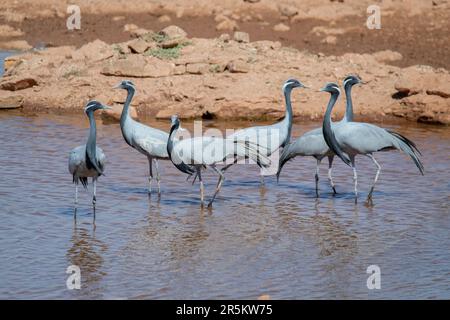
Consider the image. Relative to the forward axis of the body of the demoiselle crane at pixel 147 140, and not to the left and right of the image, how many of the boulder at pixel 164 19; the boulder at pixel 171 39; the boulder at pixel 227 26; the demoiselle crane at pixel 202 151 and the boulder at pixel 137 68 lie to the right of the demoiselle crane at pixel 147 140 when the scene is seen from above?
4

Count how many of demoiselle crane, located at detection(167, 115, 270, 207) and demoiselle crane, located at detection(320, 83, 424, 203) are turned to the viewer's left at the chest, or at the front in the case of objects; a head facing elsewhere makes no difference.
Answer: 2

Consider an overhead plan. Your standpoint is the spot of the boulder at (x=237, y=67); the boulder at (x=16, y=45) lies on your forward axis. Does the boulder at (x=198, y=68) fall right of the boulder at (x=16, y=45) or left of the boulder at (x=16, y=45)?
left

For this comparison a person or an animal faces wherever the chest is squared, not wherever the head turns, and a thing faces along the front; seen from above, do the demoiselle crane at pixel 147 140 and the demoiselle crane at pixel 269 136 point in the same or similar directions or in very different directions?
very different directions

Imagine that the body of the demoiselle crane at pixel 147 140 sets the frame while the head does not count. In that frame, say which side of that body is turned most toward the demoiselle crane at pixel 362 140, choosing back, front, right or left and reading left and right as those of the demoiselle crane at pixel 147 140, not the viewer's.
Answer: back

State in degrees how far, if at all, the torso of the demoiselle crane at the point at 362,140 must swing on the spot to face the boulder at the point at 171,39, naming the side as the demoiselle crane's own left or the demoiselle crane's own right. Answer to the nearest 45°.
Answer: approximately 45° to the demoiselle crane's own right

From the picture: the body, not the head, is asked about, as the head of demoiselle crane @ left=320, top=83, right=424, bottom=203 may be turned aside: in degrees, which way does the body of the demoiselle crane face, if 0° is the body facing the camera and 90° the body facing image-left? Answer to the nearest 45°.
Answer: approximately 90°

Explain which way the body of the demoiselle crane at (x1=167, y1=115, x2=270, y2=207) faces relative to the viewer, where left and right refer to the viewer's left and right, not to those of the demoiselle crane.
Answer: facing to the left of the viewer

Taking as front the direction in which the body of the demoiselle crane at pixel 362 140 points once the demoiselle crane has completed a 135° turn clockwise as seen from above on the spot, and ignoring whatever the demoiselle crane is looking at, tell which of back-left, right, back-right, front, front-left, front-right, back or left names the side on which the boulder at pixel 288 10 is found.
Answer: front-left

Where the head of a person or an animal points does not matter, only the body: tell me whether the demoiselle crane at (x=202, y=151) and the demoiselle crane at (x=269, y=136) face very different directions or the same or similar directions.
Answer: very different directions

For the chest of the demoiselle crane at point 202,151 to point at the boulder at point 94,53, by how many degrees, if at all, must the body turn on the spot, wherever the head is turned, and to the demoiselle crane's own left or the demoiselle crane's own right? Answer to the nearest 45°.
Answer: approximately 90° to the demoiselle crane's own right

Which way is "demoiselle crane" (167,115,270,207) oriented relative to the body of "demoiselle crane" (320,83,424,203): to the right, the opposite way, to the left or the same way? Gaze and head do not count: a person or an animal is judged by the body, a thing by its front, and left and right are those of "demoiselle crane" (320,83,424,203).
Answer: the same way

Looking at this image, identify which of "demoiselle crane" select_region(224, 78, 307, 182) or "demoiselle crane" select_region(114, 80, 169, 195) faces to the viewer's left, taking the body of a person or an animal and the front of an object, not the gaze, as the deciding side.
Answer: "demoiselle crane" select_region(114, 80, 169, 195)

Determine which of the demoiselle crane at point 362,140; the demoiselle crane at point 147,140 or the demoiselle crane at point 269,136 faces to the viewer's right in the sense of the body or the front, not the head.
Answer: the demoiselle crane at point 269,136

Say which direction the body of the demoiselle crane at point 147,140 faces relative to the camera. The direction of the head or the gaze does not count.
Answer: to the viewer's left

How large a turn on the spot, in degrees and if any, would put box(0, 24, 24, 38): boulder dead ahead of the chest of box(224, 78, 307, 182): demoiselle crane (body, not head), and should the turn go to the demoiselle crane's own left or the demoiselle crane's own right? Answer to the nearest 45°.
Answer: approximately 135° to the demoiselle crane's own left

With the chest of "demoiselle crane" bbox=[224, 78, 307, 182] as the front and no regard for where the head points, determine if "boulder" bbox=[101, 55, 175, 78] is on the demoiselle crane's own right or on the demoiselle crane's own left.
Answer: on the demoiselle crane's own left
